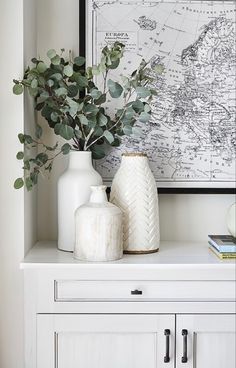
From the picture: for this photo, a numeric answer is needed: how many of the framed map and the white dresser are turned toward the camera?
2

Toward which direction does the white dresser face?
toward the camera

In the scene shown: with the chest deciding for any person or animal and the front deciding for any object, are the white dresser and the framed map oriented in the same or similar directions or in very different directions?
same or similar directions

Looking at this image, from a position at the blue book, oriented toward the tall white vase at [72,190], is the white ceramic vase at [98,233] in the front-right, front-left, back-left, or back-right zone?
front-left

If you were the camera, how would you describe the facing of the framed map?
facing the viewer
